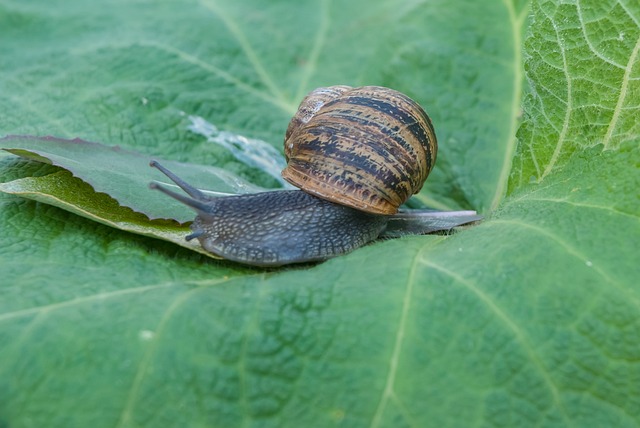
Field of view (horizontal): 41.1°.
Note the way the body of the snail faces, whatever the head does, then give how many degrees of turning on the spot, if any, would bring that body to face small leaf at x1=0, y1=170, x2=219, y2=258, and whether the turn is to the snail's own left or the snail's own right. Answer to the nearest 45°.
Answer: approximately 45° to the snail's own left

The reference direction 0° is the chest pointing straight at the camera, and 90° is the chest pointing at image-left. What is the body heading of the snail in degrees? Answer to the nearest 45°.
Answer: approximately 90°
